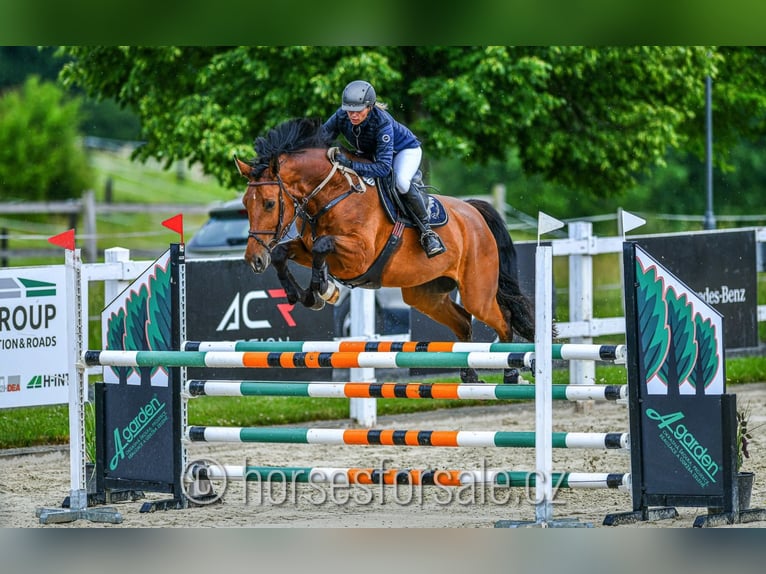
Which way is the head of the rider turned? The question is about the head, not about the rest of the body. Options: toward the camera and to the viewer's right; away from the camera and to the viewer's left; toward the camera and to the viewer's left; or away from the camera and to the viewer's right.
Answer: toward the camera and to the viewer's left

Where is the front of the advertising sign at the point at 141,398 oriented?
toward the camera

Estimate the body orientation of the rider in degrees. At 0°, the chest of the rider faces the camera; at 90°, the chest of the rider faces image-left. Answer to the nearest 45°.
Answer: approximately 45°

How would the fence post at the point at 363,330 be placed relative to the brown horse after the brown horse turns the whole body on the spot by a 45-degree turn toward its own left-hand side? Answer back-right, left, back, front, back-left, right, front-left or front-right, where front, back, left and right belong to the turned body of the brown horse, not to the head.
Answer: back

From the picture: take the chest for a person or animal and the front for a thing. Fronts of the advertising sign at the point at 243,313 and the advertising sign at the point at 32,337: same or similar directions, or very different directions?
same or similar directions

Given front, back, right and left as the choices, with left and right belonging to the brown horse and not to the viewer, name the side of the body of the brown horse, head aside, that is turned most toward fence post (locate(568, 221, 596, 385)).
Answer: back

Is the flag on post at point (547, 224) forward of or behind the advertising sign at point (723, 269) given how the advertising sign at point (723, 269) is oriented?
forward

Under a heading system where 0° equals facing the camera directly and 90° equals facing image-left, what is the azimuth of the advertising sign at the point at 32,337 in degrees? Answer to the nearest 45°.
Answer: approximately 0°

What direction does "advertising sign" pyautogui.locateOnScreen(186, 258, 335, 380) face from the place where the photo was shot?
facing the viewer

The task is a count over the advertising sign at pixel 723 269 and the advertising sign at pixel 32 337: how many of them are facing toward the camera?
2

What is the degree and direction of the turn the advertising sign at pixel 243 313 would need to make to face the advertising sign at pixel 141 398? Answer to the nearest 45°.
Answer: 0° — it already faces it

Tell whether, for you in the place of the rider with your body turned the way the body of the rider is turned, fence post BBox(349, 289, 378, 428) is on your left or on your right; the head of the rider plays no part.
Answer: on your right

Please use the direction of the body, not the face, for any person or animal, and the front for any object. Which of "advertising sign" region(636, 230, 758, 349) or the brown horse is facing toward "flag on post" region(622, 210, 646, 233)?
the advertising sign
